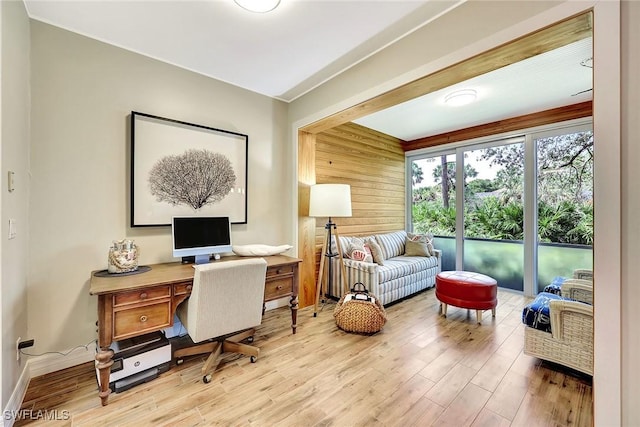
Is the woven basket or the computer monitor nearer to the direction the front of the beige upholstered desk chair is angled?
the computer monitor

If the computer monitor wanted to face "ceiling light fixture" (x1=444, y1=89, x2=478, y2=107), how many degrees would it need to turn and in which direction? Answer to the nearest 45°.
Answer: approximately 90° to its left

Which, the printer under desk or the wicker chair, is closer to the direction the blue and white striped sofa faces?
the wicker chair

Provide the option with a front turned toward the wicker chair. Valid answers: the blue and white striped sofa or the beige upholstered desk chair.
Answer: the blue and white striped sofa

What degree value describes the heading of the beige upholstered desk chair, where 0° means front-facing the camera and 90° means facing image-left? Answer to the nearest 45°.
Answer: approximately 135°

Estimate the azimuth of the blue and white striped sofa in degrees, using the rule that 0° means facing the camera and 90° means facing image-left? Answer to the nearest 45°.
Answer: approximately 315°

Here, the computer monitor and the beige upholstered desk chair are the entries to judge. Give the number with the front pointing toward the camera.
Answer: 1

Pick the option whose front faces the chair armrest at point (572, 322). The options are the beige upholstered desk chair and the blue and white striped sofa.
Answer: the blue and white striped sofa
